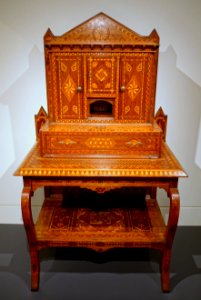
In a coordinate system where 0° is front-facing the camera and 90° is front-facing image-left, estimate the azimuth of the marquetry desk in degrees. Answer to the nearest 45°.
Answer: approximately 0°
